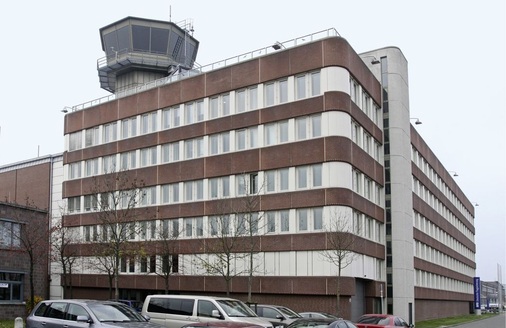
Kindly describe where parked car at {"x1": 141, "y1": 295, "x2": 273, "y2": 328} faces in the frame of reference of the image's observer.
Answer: facing the viewer and to the right of the viewer

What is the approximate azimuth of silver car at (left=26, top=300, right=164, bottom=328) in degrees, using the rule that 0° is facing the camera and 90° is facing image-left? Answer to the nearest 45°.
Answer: approximately 315°

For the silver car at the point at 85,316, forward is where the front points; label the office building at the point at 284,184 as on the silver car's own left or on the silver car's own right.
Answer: on the silver car's own left

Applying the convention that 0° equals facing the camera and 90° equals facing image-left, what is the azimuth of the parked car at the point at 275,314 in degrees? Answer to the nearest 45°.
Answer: approximately 315°

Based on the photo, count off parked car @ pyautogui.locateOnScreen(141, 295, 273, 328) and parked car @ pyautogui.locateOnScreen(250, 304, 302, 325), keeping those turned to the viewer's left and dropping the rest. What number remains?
0

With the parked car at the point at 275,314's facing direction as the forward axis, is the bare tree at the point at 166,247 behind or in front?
behind

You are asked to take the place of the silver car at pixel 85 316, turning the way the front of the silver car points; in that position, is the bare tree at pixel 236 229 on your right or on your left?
on your left

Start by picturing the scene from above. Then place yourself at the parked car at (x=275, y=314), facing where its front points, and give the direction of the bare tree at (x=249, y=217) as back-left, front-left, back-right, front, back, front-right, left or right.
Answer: back-left
